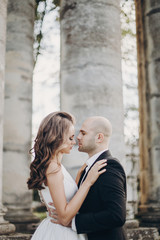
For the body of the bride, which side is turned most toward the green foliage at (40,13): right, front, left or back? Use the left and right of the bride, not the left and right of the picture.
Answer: left

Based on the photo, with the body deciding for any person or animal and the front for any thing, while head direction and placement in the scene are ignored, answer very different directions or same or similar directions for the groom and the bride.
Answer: very different directions

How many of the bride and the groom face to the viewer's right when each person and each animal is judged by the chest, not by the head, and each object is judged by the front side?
1

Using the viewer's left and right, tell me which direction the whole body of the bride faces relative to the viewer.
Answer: facing to the right of the viewer

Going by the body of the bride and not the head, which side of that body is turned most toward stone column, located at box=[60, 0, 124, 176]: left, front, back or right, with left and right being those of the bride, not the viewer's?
left

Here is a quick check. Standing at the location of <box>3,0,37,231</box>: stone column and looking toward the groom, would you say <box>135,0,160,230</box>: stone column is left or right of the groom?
left

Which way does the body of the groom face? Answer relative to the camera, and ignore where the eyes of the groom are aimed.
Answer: to the viewer's left

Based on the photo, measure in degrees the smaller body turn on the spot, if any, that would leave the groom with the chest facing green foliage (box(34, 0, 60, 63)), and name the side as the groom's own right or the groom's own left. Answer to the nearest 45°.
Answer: approximately 90° to the groom's own right

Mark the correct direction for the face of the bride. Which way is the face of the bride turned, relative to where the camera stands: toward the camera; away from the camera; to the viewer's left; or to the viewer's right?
to the viewer's right
